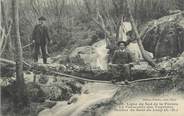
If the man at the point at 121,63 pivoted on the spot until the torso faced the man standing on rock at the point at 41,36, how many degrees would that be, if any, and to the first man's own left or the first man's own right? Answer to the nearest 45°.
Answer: approximately 90° to the first man's own right

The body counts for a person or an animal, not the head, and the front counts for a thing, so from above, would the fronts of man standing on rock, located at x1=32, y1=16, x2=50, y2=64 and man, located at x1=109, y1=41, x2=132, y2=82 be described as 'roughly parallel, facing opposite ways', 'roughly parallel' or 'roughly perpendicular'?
roughly parallel

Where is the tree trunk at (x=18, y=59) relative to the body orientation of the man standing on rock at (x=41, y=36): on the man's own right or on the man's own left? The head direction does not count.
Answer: on the man's own right

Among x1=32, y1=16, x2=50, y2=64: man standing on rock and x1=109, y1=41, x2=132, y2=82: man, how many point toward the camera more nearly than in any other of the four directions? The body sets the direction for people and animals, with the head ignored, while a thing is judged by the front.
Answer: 2

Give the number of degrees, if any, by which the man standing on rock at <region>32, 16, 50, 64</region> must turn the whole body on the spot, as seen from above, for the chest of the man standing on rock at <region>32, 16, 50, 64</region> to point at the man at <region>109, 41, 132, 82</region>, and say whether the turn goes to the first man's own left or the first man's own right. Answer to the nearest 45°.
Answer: approximately 45° to the first man's own left

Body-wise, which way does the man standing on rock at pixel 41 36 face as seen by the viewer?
toward the camera

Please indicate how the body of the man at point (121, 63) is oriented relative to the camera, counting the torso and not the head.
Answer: toward the camera
